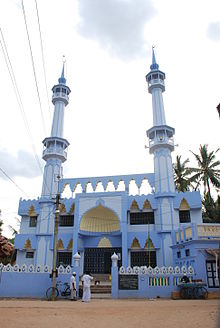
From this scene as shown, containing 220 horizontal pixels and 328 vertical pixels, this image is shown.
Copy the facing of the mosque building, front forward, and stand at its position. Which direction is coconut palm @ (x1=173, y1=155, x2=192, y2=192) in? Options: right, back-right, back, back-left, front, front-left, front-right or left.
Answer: back-left

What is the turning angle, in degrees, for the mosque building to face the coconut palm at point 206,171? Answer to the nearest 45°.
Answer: approximately 135° to its left

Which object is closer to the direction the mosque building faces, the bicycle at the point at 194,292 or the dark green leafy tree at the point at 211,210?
the bicycle

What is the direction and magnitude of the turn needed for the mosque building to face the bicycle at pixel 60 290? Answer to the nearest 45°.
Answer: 0° — it already faces it

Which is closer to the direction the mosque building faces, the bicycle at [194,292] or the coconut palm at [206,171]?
the bicycle

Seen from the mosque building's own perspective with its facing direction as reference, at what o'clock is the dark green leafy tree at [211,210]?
The dark green leafy tree is roughly at 8 o'clock from the mosque building.

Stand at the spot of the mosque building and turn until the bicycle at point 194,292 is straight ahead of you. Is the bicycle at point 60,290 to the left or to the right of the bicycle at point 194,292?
right

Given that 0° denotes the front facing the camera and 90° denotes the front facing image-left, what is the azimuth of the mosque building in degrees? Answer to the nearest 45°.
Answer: approximately 0°
